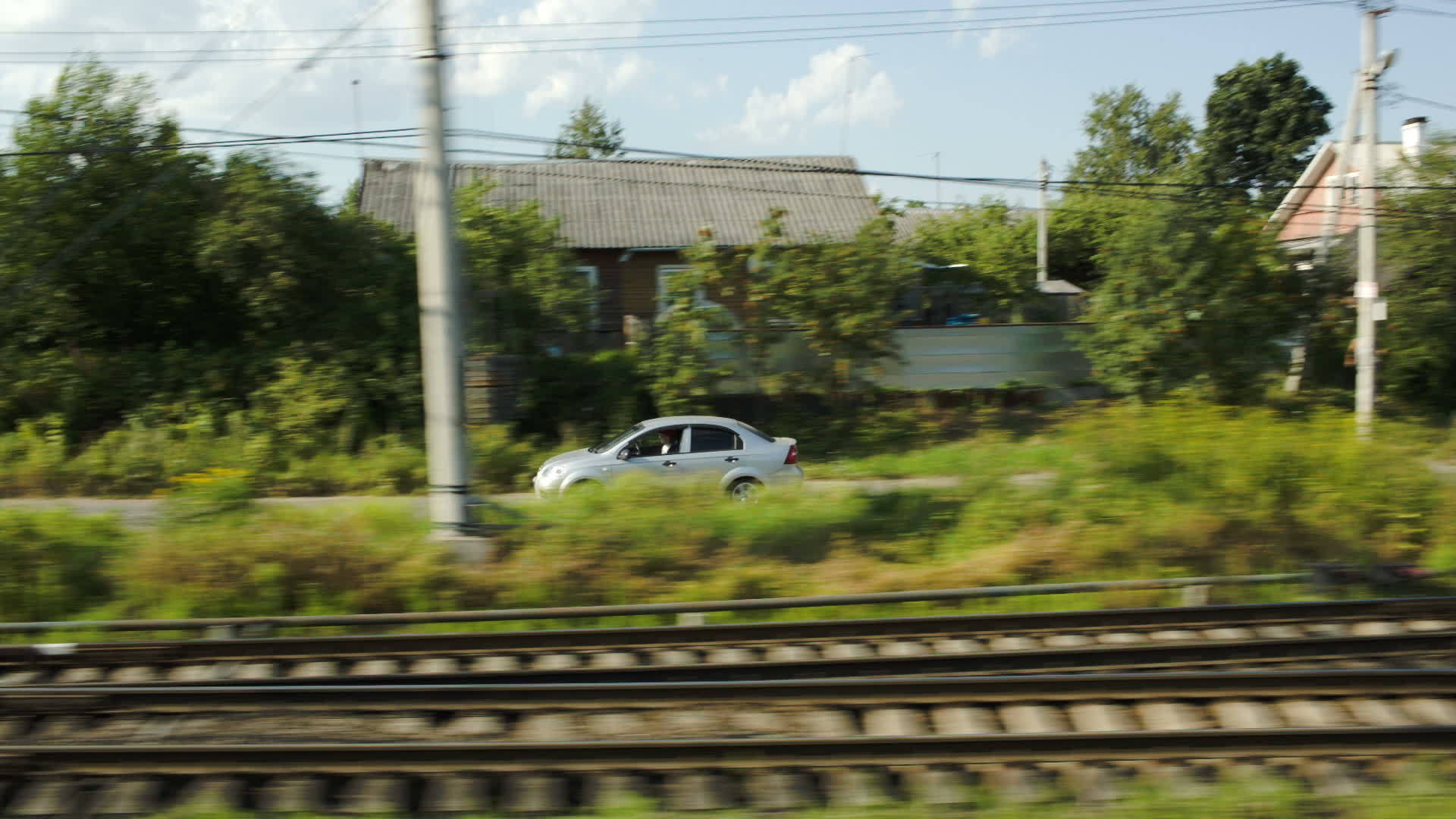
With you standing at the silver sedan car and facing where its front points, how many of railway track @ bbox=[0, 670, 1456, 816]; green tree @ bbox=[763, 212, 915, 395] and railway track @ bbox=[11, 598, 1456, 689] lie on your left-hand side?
2

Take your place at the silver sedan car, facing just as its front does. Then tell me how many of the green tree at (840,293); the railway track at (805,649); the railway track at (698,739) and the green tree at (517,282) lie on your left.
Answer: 2

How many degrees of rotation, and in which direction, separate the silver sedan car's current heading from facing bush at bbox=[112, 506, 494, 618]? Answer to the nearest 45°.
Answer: approximately 45° to its left

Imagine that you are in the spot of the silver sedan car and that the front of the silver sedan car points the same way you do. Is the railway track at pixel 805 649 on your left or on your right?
on your left

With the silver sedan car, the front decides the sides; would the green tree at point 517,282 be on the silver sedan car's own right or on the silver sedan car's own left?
on the silver sedan car's own right

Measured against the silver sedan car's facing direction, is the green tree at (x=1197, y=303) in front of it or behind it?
behind

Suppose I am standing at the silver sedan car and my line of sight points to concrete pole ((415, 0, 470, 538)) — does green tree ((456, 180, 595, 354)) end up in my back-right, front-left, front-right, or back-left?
back-right

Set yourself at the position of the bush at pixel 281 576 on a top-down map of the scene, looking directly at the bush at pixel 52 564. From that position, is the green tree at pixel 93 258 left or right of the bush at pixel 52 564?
right

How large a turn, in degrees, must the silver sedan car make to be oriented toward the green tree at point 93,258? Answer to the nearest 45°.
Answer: approximately 45° to its right

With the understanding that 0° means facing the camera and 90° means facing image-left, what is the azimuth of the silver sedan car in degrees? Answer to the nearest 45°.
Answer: approximately 90°

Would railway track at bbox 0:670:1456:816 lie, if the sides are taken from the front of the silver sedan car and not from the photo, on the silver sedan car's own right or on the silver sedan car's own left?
on the silver sedan car's own left
